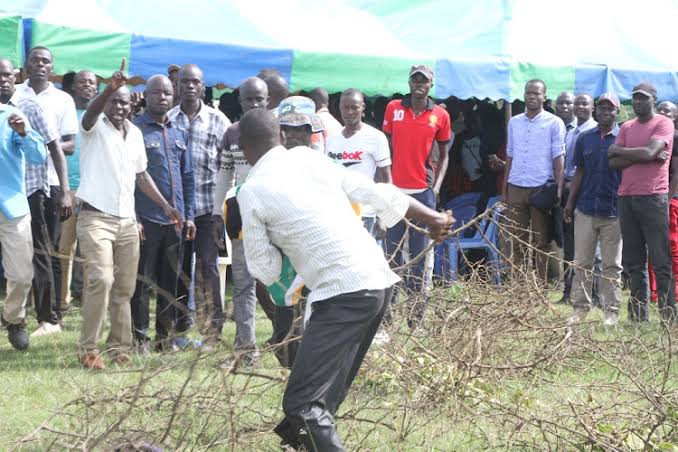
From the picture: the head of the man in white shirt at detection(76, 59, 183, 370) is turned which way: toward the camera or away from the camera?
toward the camera

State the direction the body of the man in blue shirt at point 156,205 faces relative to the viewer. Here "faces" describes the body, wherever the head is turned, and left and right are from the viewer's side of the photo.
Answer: facing the viewer

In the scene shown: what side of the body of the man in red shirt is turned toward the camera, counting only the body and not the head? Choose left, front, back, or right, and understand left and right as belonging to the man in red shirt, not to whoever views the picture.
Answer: front

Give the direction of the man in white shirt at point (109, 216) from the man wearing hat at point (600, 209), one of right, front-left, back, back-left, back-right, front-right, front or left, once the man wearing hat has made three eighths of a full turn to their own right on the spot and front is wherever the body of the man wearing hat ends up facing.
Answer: left

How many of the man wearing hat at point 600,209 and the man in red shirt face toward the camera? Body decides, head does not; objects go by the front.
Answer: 2

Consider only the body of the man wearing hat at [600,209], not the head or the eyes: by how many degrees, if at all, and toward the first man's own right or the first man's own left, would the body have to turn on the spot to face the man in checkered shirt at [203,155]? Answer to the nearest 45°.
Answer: approximately 45° to the first man's own right

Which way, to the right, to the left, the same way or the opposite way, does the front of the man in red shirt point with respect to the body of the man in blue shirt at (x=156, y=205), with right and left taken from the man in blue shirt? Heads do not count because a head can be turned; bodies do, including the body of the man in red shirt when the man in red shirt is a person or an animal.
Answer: the same way

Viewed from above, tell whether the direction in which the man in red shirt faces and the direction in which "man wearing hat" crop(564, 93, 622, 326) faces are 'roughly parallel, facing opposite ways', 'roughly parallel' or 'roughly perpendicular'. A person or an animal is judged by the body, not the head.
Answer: roughly parallel

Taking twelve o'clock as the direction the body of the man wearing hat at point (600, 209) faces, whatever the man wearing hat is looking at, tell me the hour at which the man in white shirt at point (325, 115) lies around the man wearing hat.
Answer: The man in white shirt is roughly at 2 o'clock from the man wearing hat.

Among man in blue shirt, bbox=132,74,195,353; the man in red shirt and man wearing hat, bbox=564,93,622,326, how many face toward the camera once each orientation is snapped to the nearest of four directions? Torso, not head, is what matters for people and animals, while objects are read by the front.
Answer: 3
